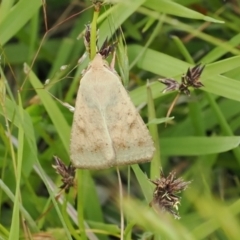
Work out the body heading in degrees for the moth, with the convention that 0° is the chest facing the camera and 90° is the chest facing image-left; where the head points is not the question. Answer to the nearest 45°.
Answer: approximately 180°
